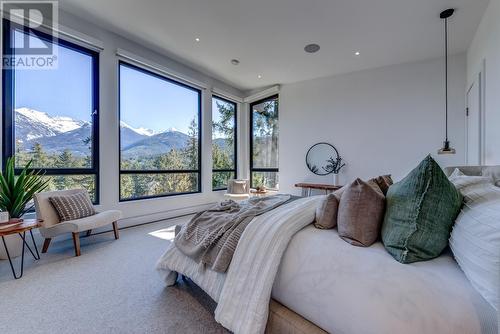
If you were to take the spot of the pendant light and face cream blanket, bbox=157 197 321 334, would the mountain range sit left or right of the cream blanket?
right

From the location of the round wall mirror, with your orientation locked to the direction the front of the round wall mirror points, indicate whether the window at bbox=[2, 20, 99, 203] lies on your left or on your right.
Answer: on your right

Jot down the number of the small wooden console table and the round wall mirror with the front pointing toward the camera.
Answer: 2

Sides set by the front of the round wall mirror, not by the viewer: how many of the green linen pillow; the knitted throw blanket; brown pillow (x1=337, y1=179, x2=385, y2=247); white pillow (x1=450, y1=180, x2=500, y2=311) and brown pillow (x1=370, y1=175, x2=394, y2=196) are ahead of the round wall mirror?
5

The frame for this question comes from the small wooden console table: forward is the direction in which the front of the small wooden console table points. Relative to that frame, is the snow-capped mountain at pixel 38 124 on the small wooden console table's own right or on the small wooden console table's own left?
on the small wooden console table's own right

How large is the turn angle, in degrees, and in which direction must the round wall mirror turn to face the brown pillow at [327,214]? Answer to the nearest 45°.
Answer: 0° — it already faces it

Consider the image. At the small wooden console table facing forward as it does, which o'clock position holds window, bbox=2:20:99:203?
The window is roughly at 2 o'clock from the small wooden console table.

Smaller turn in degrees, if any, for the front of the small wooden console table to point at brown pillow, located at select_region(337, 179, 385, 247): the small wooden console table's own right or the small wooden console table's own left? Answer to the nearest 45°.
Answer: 0° — it already faces it

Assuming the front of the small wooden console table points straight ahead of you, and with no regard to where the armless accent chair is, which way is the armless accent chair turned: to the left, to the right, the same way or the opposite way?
to the left

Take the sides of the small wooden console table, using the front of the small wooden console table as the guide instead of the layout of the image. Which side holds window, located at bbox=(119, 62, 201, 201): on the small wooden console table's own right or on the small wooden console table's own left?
on the small wooden console table's own right

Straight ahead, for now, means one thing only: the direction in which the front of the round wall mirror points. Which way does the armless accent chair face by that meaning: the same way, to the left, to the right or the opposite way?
to the left

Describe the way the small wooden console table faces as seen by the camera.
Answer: facing the viewer

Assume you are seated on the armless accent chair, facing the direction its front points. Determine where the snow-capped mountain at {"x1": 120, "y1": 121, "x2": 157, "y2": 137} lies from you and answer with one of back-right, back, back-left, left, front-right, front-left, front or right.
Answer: left

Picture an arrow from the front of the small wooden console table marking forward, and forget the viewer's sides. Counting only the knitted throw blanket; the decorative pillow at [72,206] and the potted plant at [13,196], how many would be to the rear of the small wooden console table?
0

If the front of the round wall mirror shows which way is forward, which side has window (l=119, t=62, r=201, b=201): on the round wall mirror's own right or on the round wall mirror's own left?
on the round wall mirror's own right

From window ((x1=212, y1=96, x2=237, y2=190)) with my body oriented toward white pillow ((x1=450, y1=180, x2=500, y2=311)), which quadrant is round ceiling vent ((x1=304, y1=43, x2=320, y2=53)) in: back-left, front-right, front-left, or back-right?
front-left

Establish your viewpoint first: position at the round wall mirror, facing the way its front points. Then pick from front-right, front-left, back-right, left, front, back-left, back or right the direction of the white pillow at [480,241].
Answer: front

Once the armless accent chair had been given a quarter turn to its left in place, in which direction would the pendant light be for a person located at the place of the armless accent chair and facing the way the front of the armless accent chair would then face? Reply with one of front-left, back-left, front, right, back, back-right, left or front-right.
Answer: right

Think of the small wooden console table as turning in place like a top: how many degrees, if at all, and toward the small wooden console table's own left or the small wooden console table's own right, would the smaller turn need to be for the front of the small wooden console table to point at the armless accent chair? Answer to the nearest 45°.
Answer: approximately 45° to the small wooden console table's own right

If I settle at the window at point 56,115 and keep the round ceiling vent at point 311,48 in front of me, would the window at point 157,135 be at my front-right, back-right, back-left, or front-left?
front-left

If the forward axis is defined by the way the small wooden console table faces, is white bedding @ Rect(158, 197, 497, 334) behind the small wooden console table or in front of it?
in front

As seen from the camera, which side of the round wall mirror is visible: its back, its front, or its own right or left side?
front

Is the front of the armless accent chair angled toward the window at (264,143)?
no
